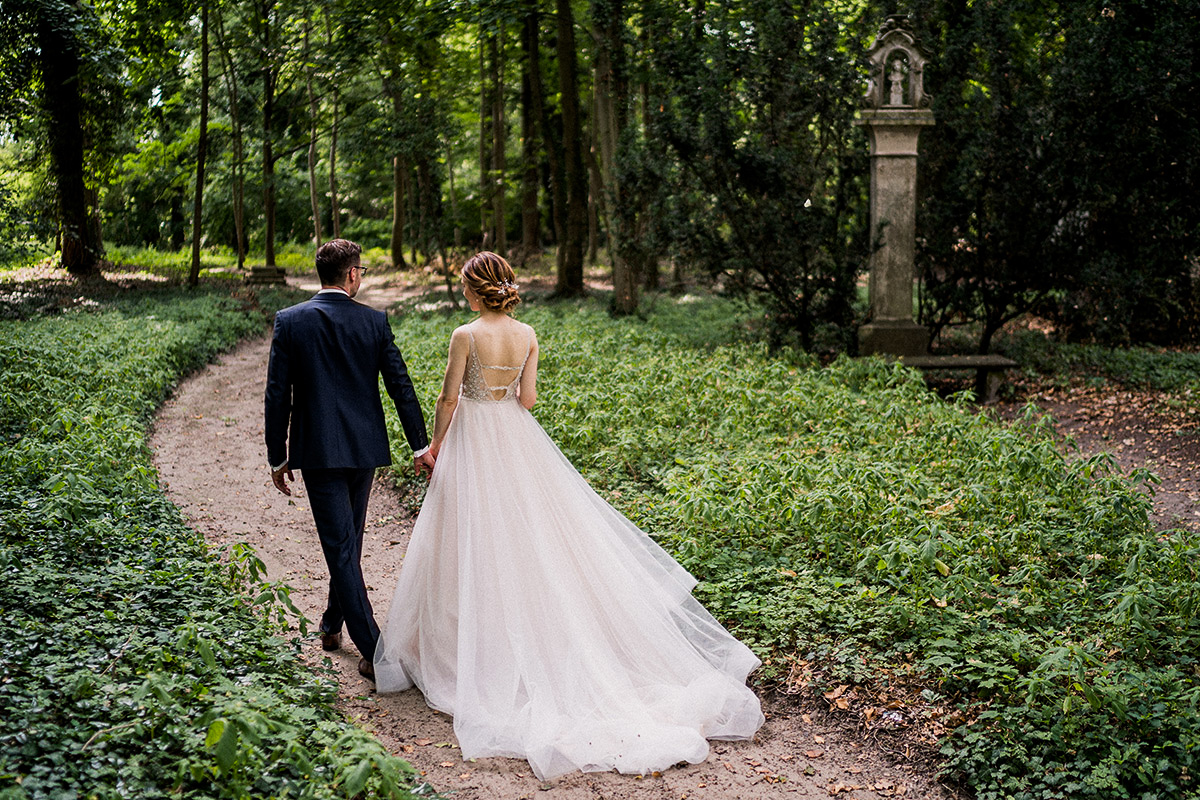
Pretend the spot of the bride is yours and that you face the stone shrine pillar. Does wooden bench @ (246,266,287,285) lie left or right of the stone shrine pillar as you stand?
left

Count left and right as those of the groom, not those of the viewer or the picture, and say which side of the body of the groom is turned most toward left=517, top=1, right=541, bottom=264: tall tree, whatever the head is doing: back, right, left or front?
front

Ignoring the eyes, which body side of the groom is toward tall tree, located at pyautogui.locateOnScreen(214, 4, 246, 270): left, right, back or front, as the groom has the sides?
front

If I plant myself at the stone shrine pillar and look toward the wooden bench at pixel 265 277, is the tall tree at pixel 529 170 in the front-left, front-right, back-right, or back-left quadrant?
front-right

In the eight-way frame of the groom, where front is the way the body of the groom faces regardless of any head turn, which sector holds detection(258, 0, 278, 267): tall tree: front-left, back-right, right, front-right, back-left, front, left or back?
front

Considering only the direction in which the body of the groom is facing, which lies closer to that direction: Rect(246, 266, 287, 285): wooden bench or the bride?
the wooden bench

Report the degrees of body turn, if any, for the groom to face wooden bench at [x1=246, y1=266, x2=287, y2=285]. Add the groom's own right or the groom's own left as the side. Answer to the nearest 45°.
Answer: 0° — they already face it

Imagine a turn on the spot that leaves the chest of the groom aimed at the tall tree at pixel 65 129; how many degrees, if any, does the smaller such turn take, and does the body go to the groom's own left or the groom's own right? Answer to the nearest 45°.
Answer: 0° — they already face it

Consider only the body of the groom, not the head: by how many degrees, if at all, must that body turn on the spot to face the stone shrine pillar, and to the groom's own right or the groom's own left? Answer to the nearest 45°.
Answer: approximately 45° to the groom's own right

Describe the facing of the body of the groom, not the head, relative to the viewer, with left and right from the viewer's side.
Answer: facing away from the viewer

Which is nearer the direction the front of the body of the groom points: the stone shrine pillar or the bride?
the stone shrine pillar

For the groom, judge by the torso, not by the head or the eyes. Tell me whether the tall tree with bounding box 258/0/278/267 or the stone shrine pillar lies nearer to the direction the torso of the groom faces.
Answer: the tall tree
